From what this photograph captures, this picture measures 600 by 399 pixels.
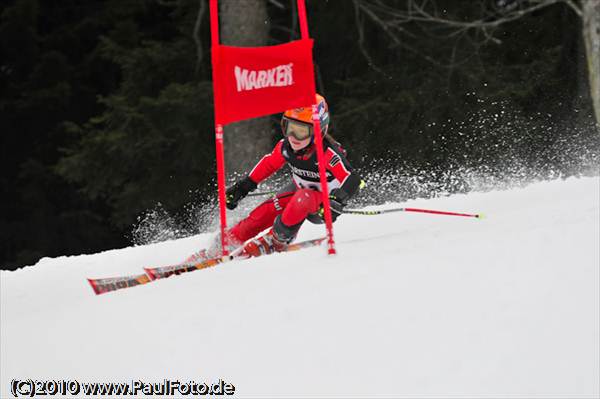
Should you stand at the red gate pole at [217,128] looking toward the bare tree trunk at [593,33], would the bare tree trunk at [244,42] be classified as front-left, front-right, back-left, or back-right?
front-left

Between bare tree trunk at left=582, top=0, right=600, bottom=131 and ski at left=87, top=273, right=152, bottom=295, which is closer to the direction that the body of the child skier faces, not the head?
the ski

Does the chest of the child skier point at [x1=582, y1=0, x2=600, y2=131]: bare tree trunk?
no

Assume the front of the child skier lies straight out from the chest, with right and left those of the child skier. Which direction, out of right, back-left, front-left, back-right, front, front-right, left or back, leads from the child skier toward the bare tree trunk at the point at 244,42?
back-right

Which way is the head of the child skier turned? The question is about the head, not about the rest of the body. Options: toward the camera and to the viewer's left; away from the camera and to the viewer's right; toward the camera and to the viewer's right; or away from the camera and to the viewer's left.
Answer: toward the camera and to the viewer's left

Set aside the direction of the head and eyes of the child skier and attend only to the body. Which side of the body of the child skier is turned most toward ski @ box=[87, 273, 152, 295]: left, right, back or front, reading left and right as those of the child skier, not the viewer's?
front

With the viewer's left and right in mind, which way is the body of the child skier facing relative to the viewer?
facing the viewer and to the left of the viewer

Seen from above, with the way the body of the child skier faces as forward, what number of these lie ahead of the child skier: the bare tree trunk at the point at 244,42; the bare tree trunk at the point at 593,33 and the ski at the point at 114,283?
1
